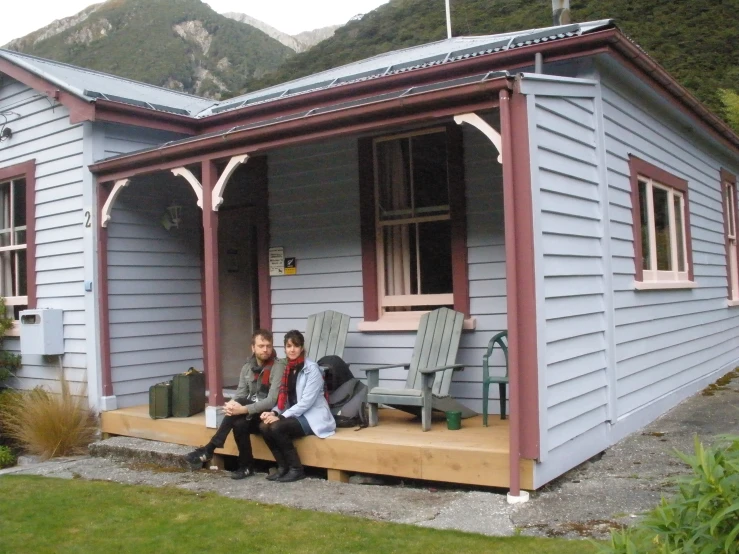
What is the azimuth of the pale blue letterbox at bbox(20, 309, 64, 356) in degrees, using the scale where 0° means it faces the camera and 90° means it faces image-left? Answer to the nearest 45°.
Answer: approximately 45°

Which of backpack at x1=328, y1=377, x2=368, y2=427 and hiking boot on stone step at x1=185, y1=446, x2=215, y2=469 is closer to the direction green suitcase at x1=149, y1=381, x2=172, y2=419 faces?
the hiking boot on stone step

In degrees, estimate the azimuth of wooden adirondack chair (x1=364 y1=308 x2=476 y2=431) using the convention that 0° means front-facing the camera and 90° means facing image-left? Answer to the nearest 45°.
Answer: approximately 45°

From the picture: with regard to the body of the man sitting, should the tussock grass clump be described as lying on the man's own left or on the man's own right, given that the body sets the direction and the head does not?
on the man's own right

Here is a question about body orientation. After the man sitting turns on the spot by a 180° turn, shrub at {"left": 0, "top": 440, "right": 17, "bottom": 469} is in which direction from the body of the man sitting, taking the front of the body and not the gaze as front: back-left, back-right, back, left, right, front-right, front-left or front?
left

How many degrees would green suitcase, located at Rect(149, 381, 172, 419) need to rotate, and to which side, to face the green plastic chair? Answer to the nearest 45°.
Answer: approximately 90° to its left

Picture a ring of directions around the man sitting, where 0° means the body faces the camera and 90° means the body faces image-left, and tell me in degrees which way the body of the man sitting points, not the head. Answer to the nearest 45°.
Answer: approximately 45°
